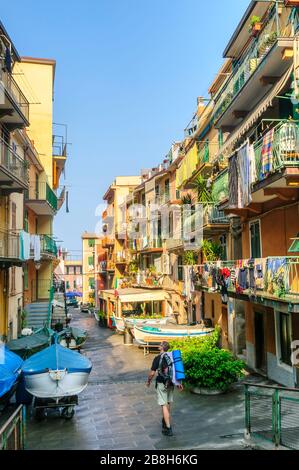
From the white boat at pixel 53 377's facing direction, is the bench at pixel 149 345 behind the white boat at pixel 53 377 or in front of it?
behind

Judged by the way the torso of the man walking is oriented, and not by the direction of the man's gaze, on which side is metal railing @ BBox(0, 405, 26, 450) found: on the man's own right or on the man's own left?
on the man's own left

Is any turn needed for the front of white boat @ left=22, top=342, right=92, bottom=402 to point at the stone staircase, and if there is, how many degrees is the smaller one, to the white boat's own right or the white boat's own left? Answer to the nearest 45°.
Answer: approximately 180°

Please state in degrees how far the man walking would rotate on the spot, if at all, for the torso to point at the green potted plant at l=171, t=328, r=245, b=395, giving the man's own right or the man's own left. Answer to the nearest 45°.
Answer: approximately 45° to the man's own right

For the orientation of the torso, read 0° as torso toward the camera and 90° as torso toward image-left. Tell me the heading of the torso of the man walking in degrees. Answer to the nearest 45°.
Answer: approximately 135°

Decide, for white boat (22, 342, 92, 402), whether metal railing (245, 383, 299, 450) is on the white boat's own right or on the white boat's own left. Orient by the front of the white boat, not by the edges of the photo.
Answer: on the white boat's own left

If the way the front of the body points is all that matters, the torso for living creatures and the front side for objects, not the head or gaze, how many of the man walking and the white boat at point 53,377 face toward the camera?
1

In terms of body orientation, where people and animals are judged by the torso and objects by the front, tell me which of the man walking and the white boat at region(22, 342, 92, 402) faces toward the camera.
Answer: the white boat

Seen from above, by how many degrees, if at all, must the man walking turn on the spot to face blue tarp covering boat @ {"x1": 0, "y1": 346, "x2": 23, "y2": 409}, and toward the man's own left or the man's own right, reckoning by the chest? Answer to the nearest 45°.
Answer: approximately 45° to the man's own left

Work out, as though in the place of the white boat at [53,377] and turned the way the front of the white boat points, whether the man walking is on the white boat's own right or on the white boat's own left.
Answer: on the white boat's own left

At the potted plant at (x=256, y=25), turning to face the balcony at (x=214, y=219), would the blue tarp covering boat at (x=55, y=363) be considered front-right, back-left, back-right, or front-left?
back-left

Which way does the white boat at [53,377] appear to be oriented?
toward the camera
